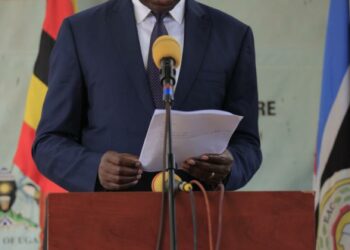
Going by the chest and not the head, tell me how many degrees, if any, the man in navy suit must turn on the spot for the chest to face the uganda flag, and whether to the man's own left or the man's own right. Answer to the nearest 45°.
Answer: approximately 135° to the man's own right

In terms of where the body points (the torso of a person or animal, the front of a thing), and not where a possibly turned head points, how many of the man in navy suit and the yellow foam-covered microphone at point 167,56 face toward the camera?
1

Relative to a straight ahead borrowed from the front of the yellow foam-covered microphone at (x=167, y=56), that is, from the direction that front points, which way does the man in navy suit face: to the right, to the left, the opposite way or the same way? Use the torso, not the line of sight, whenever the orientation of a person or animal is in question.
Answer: the opposite way

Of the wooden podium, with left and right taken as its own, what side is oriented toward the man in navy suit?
back

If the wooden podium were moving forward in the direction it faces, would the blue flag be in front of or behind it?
behind

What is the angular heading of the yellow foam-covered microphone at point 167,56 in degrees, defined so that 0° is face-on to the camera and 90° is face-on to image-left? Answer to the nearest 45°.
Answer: approximately 180°

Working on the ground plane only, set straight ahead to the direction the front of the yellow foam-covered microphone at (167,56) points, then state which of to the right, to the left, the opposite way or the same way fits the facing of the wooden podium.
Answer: the opposite way

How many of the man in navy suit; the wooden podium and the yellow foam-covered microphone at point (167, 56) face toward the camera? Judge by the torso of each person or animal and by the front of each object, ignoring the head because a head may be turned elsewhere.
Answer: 2
